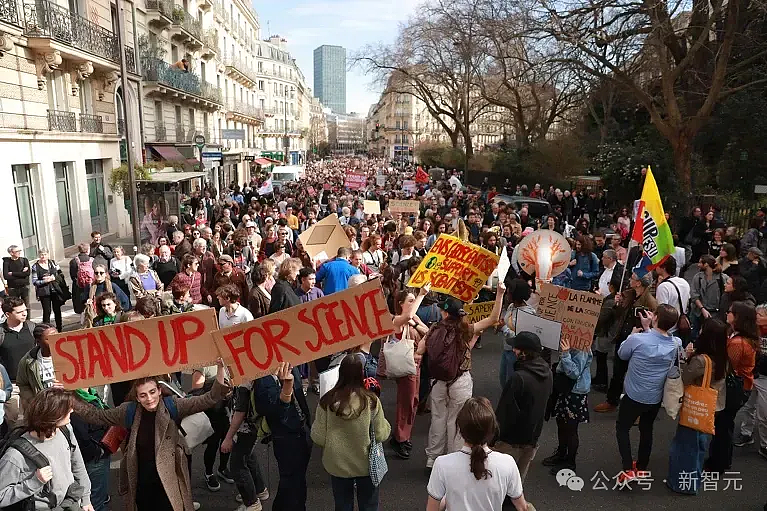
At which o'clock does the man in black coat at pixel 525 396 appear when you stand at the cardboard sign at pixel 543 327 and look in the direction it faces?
The man in black coat is roughly at 12 o'clock from the cardboard sign.

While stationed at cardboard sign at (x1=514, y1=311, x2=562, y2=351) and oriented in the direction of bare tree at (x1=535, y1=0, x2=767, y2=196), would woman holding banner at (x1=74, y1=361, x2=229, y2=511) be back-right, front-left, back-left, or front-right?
back-left

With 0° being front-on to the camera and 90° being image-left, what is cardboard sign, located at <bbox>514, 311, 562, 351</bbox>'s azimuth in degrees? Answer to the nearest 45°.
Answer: approximately 0°

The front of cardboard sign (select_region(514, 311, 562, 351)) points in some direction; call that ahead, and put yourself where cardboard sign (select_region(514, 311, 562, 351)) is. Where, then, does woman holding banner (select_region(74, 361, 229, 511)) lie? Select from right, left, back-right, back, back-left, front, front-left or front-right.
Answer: front-right

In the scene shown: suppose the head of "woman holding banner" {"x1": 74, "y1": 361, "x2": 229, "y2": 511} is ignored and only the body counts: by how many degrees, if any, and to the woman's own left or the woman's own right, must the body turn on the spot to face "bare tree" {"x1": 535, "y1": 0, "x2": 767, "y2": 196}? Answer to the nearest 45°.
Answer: approximately 135° to the woman's own left

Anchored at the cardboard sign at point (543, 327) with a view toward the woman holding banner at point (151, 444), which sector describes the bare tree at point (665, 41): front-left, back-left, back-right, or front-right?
back-right

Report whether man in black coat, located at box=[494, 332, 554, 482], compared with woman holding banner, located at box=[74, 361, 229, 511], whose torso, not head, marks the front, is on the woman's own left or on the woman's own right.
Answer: on the woman's own left

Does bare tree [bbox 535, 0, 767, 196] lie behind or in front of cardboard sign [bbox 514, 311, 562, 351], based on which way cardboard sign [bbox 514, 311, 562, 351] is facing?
behind

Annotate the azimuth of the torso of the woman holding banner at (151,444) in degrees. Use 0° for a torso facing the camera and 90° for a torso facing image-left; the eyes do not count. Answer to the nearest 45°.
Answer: approximately 0°

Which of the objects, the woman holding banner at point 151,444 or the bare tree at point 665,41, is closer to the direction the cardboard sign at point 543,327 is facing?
the woman holding banner

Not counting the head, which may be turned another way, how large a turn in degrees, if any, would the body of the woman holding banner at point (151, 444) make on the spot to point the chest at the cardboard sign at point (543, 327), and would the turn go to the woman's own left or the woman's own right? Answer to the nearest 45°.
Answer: approximately 90° to the woman's own left

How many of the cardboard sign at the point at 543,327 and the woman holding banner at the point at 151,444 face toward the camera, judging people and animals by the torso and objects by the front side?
2
